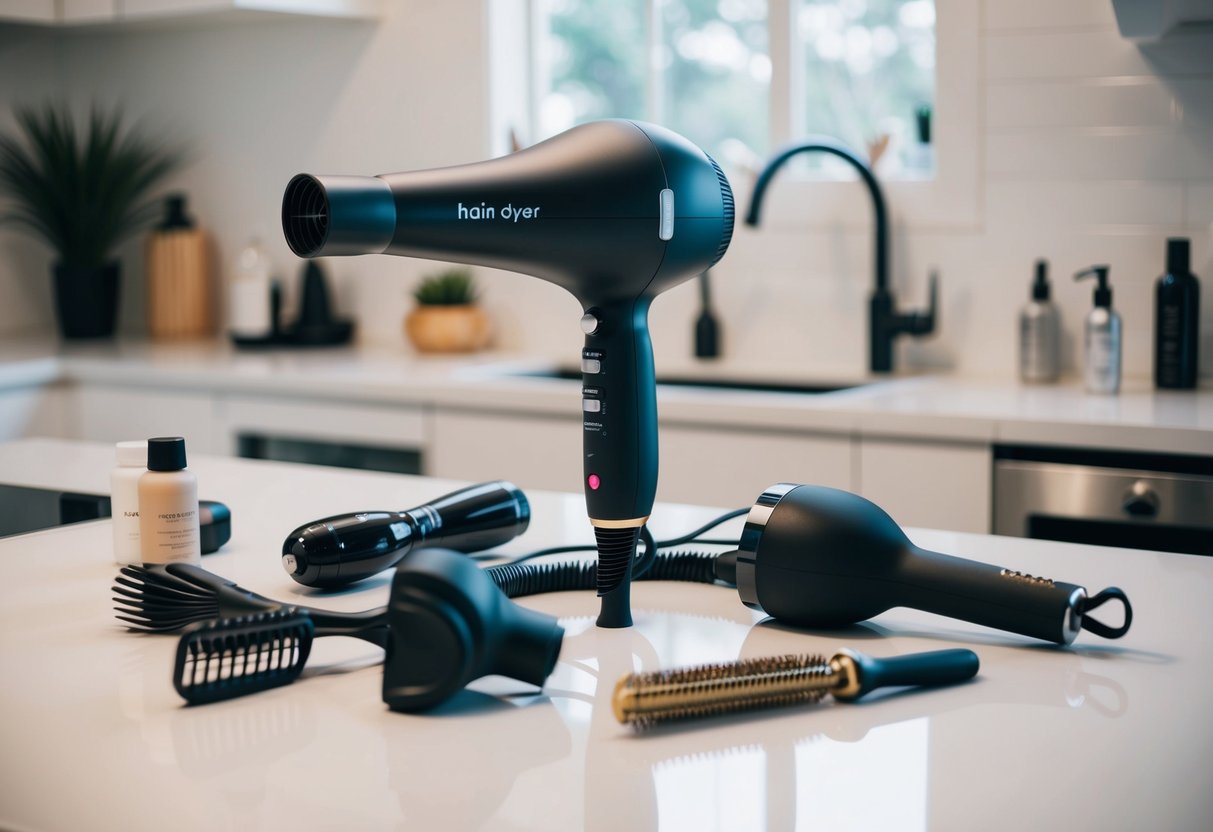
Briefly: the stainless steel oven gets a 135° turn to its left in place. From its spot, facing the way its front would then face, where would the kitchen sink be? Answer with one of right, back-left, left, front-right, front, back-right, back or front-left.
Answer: left

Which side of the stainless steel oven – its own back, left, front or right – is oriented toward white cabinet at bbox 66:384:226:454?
right

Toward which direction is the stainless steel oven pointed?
toward the camera

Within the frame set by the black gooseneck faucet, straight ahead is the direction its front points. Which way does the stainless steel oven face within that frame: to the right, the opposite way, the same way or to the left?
to the left

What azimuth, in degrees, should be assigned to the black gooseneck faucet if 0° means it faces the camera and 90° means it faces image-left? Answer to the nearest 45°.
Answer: approximately 90°

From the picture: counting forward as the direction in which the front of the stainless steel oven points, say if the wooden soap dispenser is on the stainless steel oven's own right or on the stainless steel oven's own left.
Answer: on the stainless steel oven's own right

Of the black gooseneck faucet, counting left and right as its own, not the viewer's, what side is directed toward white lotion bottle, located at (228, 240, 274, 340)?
front

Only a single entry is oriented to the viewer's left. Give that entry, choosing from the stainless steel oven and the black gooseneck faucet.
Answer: the black gooseneck faucet

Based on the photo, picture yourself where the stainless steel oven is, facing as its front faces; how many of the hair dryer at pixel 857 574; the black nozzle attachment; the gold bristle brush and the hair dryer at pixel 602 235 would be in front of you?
4

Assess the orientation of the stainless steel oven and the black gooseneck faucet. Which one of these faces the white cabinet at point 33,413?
the black gooseneck faucet
